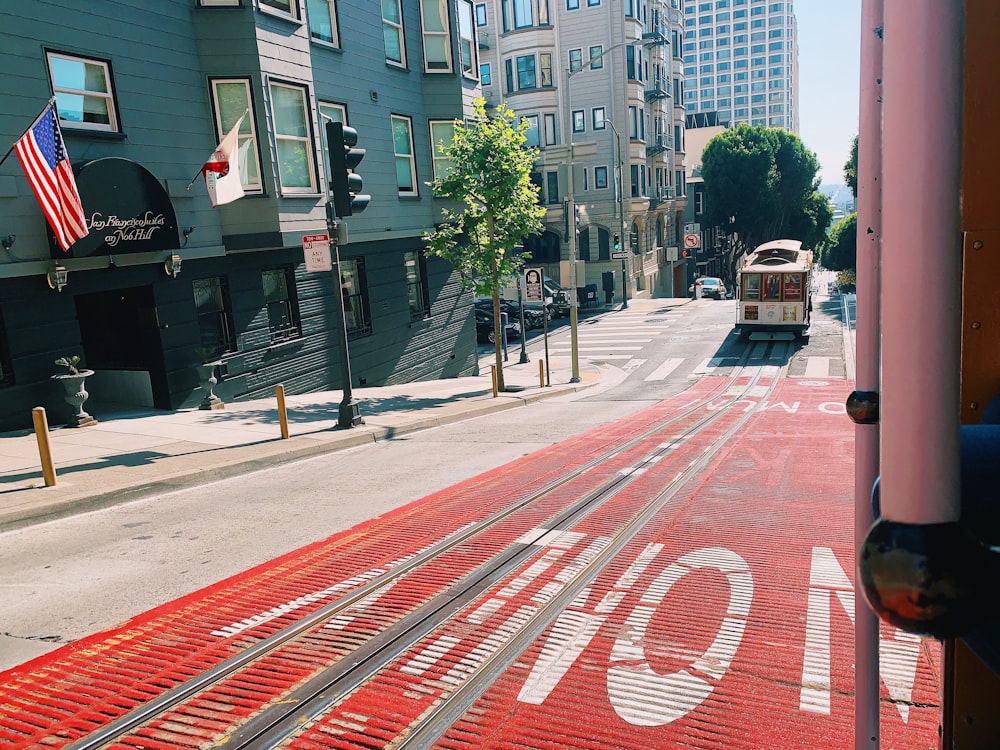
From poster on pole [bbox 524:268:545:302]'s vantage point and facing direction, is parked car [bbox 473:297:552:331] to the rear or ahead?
to the rear

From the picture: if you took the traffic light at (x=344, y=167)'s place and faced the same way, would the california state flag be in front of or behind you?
behind

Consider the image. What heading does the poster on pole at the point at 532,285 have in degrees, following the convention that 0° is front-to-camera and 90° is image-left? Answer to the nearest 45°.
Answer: approximately 0°

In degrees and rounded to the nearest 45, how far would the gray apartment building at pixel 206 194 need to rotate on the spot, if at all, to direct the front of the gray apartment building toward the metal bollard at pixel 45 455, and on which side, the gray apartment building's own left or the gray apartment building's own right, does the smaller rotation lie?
approximately 45° to the gray apartment building's own right

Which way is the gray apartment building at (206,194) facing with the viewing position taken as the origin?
facing the viewer and to the right of the viewer

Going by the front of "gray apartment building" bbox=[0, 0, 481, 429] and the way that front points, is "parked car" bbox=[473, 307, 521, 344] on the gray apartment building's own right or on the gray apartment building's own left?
on the gray apartment building's own left

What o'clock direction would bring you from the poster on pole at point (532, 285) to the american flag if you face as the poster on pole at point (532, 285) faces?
The american flag is roughly at 1 o'clock from the poster on pole.
